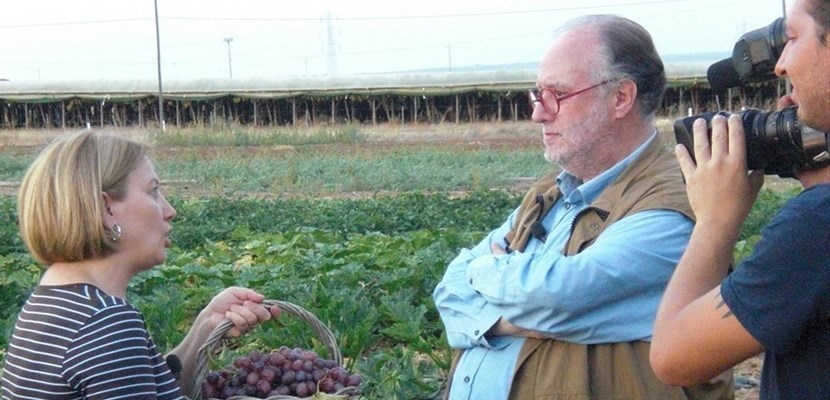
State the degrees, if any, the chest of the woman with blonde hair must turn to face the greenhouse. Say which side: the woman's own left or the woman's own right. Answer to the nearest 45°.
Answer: approximately 45° to the woman's own left

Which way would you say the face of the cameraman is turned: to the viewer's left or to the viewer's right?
to the viewer's left

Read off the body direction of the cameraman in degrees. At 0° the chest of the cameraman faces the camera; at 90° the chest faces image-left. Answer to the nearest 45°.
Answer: approximately 90°

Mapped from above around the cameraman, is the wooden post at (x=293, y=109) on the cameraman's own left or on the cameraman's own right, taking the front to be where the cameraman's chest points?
on the cameraman's own right

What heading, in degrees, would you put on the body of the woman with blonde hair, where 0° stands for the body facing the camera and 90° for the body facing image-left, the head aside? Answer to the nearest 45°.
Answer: approximately 225°

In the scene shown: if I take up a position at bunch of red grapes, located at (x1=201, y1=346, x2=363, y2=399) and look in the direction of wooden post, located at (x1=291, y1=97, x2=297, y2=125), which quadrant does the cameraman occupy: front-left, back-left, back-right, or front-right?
back-right

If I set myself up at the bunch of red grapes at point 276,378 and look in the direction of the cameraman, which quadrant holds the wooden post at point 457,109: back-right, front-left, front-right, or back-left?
back-left

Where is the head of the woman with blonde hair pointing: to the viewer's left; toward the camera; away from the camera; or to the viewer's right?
to the viewer's right

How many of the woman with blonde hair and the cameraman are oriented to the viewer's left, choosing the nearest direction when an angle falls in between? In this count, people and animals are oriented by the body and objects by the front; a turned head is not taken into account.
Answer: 1
